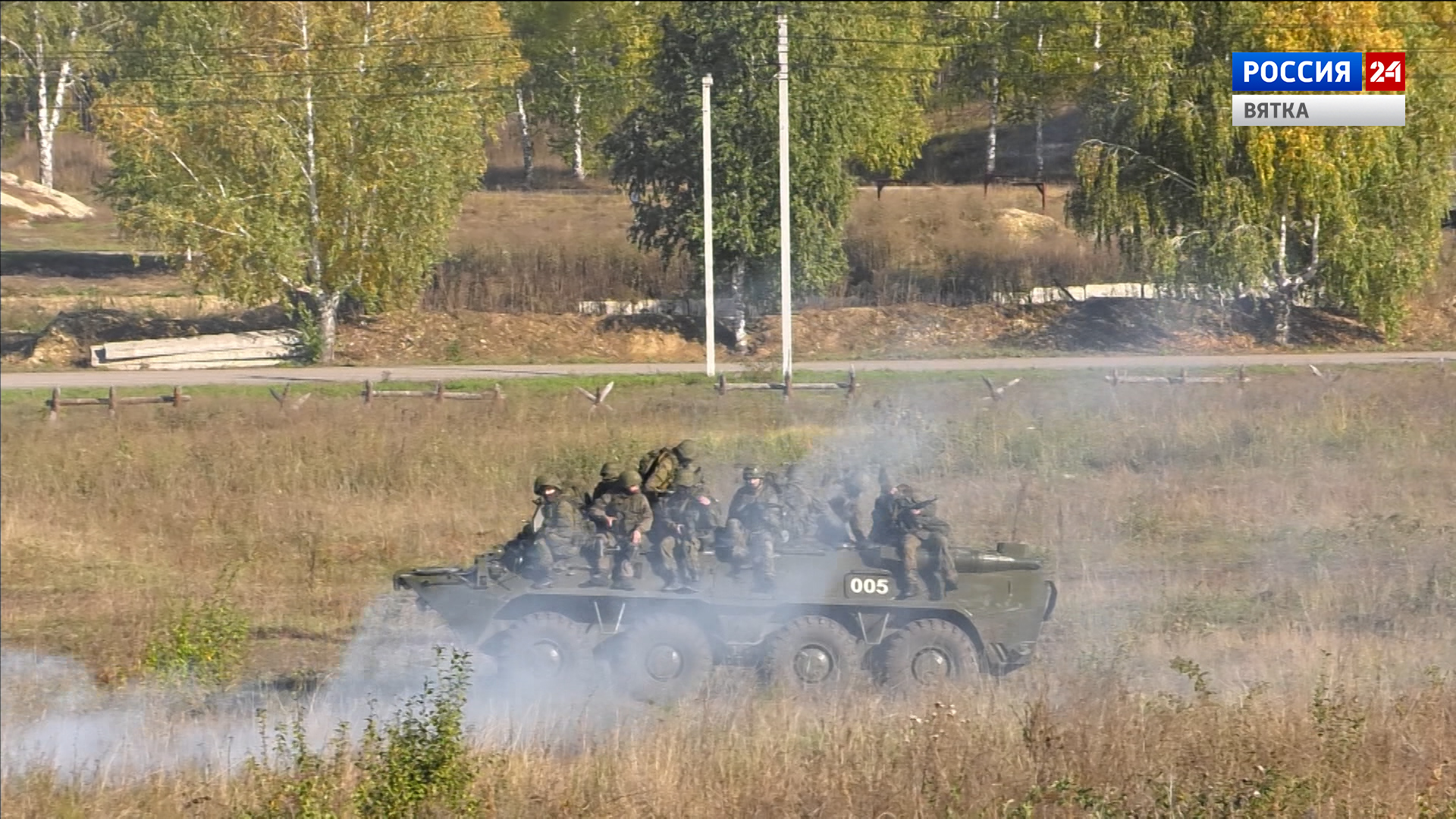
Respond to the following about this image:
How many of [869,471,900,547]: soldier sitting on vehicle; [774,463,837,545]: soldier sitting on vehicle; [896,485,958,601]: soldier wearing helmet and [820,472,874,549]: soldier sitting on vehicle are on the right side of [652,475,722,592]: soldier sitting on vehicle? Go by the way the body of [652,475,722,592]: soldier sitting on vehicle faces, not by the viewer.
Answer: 0

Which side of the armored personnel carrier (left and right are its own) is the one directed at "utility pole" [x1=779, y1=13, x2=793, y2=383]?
right

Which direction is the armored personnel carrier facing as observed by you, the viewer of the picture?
facing to the left of the viewer

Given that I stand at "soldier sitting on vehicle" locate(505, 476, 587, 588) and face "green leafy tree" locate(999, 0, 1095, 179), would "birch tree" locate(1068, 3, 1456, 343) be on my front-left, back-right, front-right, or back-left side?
front-right

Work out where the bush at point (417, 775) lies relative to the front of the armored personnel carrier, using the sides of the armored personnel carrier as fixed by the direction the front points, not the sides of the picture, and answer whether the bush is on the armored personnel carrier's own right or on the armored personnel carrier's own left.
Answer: on the armored personnel carrier's own left

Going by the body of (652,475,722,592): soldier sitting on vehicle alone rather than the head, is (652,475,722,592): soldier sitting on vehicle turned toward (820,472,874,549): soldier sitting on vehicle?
no

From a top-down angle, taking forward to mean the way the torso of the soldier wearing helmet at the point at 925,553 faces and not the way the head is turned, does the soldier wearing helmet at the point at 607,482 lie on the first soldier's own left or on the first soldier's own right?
on the first soldier's own right

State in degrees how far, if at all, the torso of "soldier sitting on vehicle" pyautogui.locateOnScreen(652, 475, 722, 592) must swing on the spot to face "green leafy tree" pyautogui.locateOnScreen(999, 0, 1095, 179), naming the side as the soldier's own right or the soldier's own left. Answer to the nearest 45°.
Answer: approximately 180°

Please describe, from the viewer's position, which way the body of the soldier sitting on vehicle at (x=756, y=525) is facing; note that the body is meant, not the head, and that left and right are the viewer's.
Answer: facing the viewer

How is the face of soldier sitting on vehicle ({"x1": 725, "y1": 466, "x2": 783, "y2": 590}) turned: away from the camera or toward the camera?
toward the camera

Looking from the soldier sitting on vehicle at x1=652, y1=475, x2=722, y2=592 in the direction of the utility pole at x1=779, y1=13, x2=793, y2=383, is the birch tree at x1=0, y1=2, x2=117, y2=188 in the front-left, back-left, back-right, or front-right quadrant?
front-left

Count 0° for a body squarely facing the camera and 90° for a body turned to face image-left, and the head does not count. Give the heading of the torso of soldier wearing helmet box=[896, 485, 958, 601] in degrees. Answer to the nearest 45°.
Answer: approximately 315°

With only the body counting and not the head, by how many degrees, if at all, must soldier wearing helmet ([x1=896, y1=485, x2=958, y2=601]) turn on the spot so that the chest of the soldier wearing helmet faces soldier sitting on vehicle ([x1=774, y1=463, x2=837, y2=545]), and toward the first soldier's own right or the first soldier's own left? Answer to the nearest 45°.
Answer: approximately 90° to the first soldier's own right

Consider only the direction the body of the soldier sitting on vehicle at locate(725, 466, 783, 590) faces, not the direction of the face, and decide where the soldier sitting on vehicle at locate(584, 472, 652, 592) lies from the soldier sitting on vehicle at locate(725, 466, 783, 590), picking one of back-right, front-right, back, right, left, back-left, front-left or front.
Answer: right

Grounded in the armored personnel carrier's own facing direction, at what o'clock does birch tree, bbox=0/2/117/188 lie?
The birch tree is roughly at 2 o'clock from the armored personnel carrier.

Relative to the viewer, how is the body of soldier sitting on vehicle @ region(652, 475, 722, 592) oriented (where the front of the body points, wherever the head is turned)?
toward the camera
